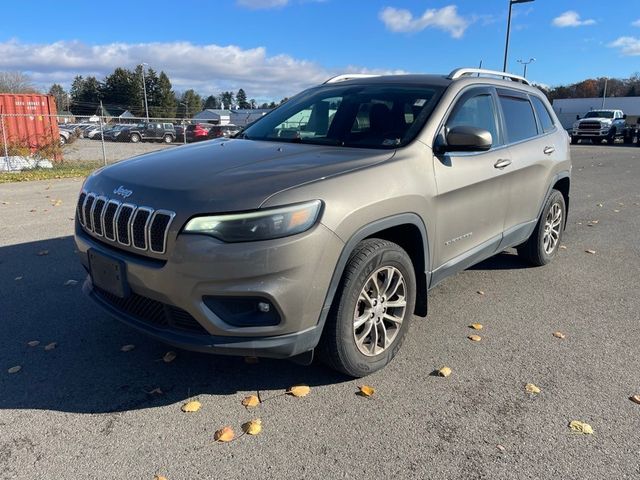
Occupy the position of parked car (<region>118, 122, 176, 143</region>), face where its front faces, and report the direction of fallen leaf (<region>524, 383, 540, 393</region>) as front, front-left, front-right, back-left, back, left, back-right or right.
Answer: left

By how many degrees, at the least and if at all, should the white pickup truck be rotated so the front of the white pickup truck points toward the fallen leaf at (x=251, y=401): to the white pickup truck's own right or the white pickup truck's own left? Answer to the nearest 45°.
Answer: approximately 45° to the white pickup truck's own left

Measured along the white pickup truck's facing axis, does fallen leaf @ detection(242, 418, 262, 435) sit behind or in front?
in front

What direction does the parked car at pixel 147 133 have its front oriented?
to the viewer's left

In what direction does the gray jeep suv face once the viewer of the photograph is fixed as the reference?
facing the viewer and to the left of the viewer

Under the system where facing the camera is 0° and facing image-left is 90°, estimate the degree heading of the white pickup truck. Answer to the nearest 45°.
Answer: approximately 45°

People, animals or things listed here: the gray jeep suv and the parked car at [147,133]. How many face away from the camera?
0

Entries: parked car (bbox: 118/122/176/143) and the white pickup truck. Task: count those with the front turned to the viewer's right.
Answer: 0

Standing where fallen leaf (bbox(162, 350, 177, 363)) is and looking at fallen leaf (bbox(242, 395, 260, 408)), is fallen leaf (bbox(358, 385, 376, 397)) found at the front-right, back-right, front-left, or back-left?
front-left

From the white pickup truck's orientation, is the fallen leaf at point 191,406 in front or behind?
in front

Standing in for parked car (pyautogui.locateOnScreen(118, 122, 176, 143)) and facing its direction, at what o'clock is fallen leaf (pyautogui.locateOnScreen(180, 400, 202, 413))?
The fallen leaf is roughly at 9 o'clock from the parked car.

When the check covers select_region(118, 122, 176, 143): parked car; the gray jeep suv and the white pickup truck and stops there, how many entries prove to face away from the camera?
0

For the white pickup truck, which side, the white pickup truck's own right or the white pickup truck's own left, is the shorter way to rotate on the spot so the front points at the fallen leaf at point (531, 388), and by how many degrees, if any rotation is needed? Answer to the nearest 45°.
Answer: approximately 45° to the white pickup truck's own left

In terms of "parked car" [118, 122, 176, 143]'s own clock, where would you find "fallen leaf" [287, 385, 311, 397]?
The fallen leaf is roughly at 9 o'clock from the parked car.
